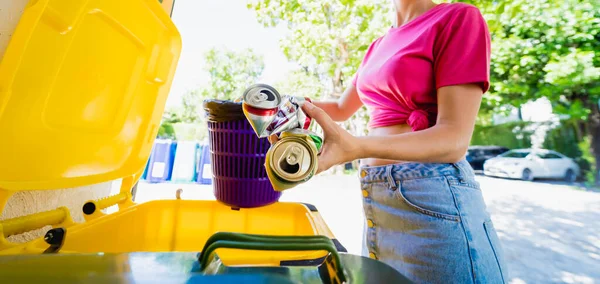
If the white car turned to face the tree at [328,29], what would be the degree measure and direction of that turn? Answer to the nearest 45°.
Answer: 0° — it already faces it

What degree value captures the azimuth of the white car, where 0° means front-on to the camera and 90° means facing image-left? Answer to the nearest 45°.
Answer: approximately 45°

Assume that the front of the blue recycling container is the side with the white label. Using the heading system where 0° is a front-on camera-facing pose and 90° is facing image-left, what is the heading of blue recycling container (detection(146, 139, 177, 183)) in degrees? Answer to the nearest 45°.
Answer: approximately 0°

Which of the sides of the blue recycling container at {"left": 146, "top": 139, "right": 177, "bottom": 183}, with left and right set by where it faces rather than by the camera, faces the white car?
left

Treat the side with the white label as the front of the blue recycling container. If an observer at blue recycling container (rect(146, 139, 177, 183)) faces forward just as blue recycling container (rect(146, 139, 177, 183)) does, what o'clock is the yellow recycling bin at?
The yellow recycling bin is roughly at 12 o'clock from the blue recycling container.
